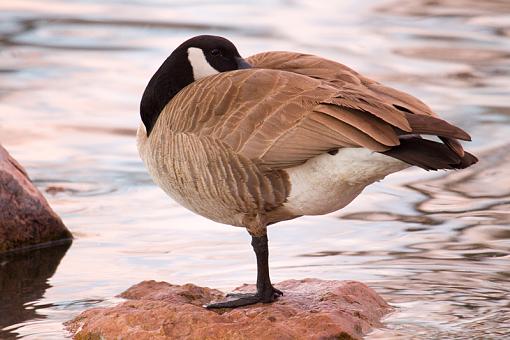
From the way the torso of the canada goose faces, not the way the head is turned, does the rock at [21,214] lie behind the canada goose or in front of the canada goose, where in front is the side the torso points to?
in front

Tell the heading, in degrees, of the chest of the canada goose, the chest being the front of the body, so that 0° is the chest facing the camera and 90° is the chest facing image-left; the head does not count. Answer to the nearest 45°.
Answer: approximately 90°
